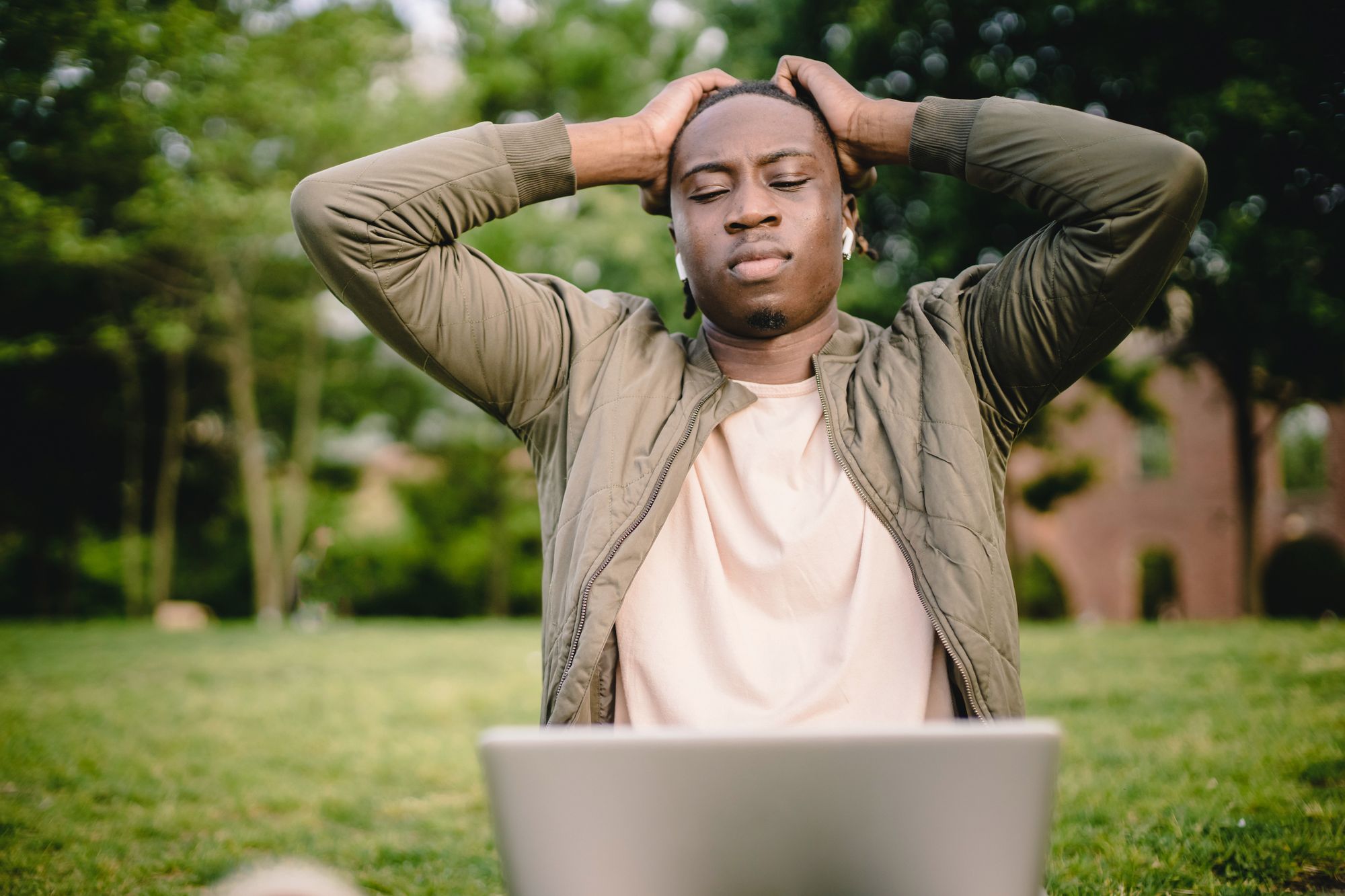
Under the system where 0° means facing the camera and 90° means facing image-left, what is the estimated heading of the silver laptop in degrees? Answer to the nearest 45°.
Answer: approximately 180°

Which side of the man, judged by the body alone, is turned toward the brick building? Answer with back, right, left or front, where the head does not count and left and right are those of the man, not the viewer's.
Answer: back

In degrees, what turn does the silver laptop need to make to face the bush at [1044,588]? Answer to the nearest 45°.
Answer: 0° — it already faces it

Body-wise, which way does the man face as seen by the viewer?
toward the camera

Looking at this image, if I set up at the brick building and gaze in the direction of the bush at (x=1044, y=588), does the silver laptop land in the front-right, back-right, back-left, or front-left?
front-left

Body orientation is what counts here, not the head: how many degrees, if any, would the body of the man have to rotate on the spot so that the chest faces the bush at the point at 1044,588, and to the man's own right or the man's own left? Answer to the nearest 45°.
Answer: approximately 180°
